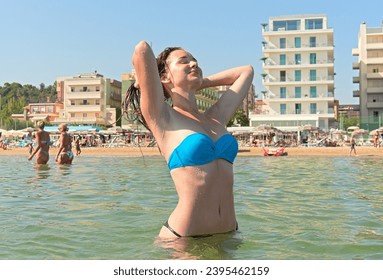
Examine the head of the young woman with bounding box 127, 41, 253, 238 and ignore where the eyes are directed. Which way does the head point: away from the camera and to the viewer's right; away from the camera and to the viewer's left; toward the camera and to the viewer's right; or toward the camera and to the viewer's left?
toward the camera and to the viewer's right

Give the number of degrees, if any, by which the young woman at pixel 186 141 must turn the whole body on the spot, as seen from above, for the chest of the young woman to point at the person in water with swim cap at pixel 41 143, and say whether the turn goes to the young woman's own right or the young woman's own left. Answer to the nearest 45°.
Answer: approximately 135° to the young woman's own left

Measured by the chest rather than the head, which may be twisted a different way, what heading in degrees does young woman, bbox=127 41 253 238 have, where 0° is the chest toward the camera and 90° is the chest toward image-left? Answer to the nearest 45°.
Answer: approximately 315°

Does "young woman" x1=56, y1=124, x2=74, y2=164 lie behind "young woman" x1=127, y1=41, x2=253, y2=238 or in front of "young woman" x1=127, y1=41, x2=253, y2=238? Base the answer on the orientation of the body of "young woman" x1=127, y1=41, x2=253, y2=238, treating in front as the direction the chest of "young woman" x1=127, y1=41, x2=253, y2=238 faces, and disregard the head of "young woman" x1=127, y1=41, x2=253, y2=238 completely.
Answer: behind
